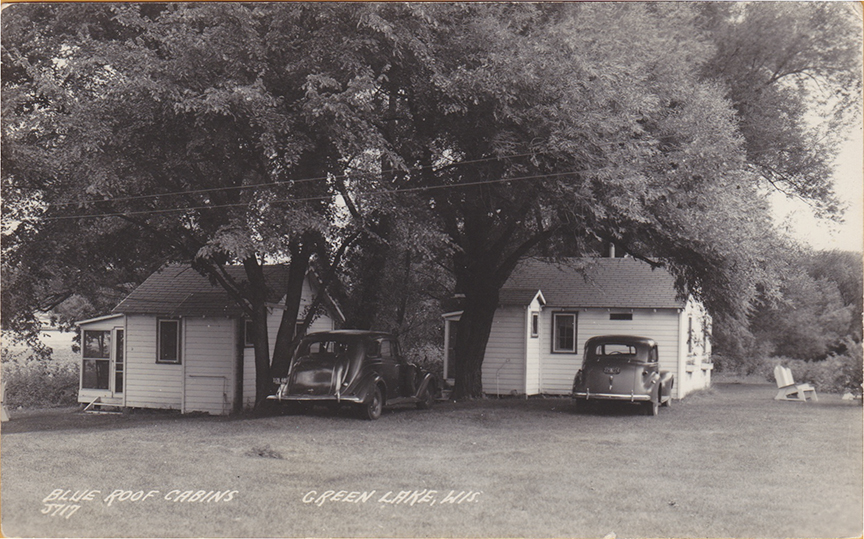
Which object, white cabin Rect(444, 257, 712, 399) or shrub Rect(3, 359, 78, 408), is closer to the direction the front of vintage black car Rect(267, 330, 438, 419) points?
the white cabin

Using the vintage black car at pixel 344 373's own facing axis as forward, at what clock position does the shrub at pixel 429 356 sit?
The shrub is roughly at 11 o'clock from the vintage black car.

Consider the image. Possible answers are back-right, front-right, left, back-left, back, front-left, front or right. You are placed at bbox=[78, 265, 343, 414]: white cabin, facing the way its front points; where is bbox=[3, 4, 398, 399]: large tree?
left

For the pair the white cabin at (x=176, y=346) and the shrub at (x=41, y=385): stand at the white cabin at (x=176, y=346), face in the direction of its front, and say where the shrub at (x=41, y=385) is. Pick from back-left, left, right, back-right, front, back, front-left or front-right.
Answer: front-right

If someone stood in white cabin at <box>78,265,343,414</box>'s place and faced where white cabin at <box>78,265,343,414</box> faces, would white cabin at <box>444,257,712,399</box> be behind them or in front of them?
behind

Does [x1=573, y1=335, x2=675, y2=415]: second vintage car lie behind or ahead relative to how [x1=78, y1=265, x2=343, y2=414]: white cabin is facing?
behind

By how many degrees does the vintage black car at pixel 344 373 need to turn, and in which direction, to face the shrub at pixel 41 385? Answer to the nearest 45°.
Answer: approximately 90° to its left
